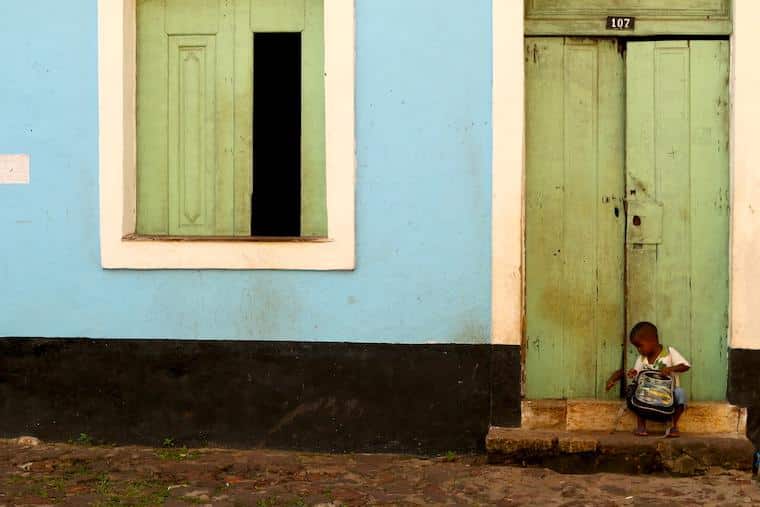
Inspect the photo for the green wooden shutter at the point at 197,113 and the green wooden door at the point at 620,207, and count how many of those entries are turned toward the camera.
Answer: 2

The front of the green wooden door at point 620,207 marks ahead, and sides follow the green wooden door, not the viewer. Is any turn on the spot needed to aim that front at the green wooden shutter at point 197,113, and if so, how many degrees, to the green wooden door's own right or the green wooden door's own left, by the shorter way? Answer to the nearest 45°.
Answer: approximately 90° to the green wooden door's own right

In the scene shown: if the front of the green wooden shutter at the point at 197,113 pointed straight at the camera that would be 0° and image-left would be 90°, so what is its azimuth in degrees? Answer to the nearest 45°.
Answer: approximately 0°

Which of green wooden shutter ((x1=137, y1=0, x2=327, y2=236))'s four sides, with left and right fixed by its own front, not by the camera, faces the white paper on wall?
right

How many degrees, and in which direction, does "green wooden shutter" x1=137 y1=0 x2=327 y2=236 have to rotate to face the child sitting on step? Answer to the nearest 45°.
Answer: approximately 90° to its left

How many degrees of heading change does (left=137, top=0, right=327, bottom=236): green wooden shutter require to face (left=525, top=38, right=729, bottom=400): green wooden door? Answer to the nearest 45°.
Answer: approximately 90° to its left
